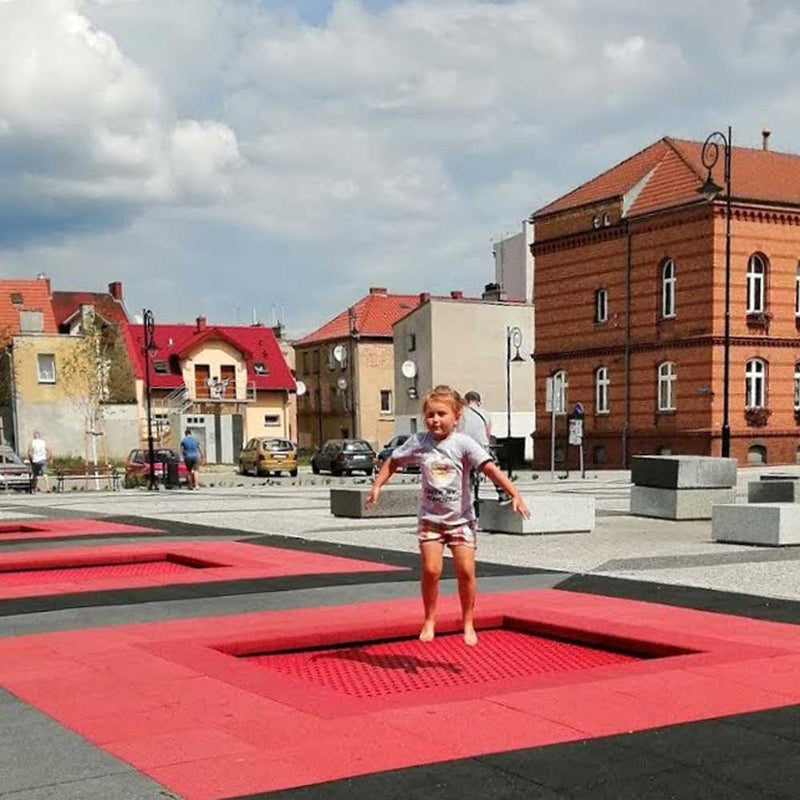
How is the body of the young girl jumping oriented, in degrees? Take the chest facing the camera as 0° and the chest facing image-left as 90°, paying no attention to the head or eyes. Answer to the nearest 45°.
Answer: approximately 0°

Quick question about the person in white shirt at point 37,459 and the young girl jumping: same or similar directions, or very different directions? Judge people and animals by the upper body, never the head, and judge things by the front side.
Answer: very different directions

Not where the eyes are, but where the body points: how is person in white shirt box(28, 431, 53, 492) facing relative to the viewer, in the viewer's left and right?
facing away from the viewer

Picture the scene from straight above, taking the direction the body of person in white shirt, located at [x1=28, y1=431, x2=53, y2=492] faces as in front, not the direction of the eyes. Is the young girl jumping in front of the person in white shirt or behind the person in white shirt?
behind

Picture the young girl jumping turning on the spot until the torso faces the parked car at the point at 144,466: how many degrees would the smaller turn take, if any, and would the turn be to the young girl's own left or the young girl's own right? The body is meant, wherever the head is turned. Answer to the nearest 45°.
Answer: approximately 180°

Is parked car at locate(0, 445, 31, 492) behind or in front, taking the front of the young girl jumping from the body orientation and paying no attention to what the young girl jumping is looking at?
behind

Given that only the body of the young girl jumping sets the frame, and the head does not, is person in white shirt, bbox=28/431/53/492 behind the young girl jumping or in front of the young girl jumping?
behind

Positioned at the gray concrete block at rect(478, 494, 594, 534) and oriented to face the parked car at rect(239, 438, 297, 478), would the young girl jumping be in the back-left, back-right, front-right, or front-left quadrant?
back-left

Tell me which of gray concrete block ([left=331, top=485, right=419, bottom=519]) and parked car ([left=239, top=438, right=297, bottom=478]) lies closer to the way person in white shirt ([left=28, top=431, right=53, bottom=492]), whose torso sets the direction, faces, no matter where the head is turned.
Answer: the parked car

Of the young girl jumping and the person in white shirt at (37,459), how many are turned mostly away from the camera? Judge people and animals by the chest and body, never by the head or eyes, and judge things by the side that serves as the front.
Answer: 1

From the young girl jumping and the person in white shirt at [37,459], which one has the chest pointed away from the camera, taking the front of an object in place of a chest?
the person in white shirt
